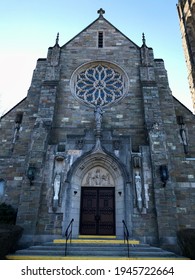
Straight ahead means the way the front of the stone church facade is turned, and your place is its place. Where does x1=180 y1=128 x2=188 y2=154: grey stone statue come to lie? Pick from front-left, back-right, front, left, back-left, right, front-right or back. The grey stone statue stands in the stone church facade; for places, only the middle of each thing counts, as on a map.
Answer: left

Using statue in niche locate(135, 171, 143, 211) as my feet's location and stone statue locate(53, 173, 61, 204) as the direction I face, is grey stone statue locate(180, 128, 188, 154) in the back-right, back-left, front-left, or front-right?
back-right

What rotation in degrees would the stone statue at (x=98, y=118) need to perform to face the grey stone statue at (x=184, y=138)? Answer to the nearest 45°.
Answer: approximately 90° to its left

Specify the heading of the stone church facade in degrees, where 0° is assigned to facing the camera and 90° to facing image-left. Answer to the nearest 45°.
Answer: approximately 0°

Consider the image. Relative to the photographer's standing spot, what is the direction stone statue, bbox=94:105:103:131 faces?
facing the viewer
